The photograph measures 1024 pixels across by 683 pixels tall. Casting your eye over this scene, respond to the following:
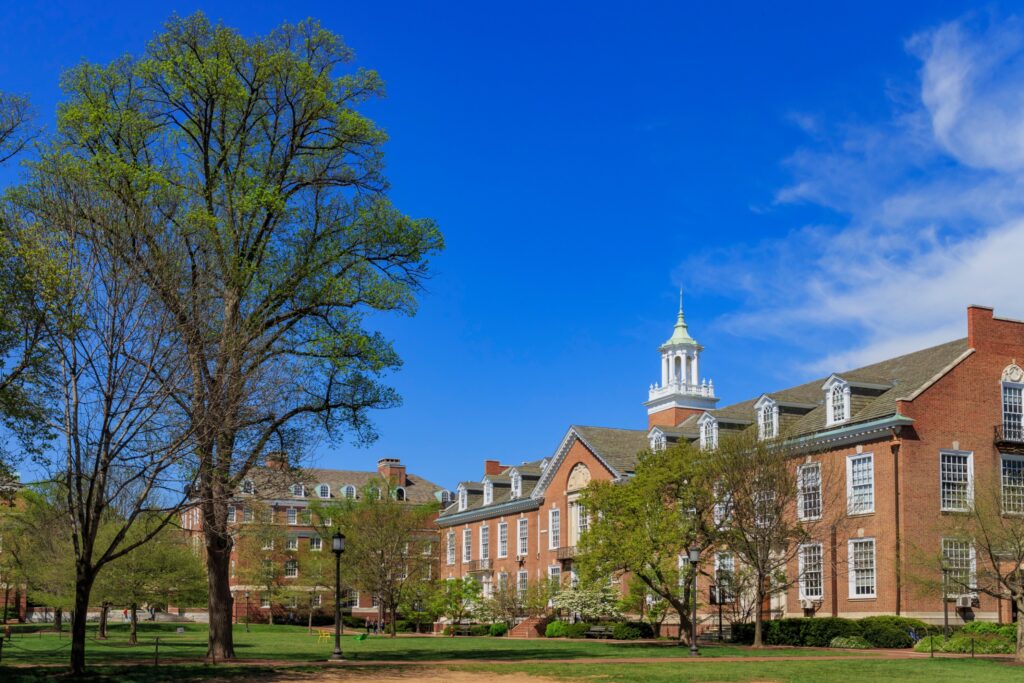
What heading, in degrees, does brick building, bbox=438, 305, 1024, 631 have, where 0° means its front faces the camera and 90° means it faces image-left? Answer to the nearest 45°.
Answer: approximately 45°

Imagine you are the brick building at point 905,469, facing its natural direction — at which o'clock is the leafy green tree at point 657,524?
The leafy green tree is roughly at 1 o'clock from the brick building.

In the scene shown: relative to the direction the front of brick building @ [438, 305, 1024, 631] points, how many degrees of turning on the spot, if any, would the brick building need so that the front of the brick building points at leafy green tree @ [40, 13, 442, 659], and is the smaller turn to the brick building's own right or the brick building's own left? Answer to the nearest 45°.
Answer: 0° — it already faces it
